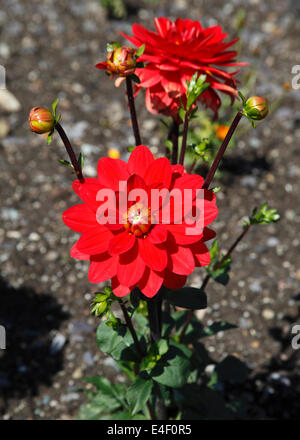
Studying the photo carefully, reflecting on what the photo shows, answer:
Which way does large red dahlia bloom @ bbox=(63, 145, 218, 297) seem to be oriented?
toward the camera
